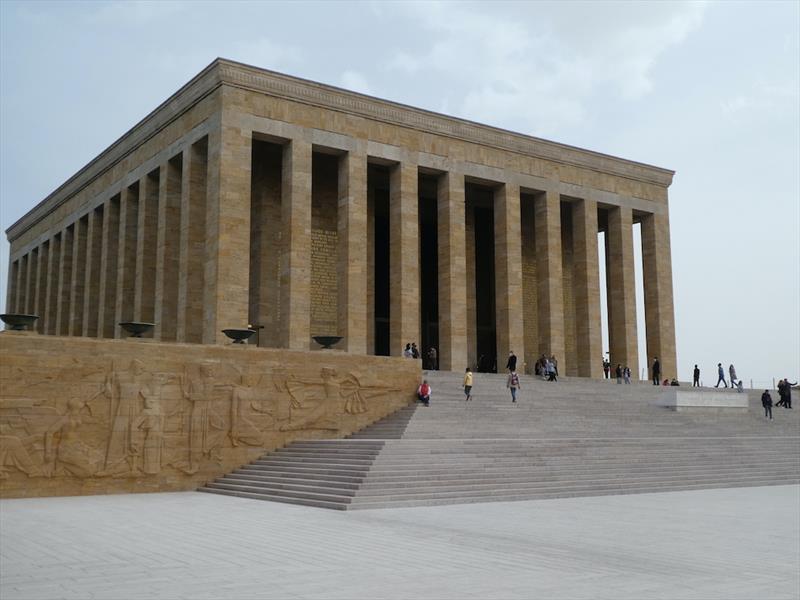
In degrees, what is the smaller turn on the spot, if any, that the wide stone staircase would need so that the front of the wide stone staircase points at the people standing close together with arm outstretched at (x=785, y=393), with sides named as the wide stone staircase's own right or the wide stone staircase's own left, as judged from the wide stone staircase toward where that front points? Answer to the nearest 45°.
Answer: approximately 90° to the wide stone staircase's own left

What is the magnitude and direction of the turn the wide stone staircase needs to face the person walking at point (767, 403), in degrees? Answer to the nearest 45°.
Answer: approximately 90° to its left

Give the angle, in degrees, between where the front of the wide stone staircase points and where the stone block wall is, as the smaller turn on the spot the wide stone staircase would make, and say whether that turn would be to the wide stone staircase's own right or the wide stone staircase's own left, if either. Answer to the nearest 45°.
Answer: approximately 135° to the wide stone staircase's own right

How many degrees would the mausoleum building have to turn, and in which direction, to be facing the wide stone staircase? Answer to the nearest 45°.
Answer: approximately 45° to its right

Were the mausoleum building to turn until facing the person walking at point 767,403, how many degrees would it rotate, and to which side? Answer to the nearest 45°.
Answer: approximately 45° to its left

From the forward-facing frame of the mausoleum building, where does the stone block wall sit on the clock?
The stone block wall is roughly at 2 o'clock from the mausoleum building.

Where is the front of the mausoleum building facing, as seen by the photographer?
facing the viewer and to the right of the viewer

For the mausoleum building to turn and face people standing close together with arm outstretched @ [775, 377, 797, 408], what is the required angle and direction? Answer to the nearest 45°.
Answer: approximately 45° to its left

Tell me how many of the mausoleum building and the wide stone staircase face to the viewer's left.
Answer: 0
